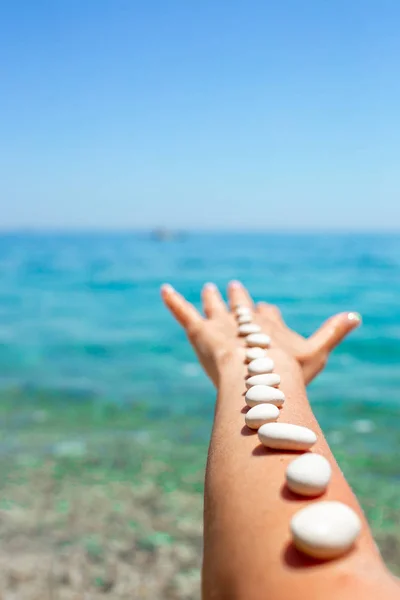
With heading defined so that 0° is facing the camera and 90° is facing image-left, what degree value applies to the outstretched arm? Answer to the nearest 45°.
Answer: approximately 180°
